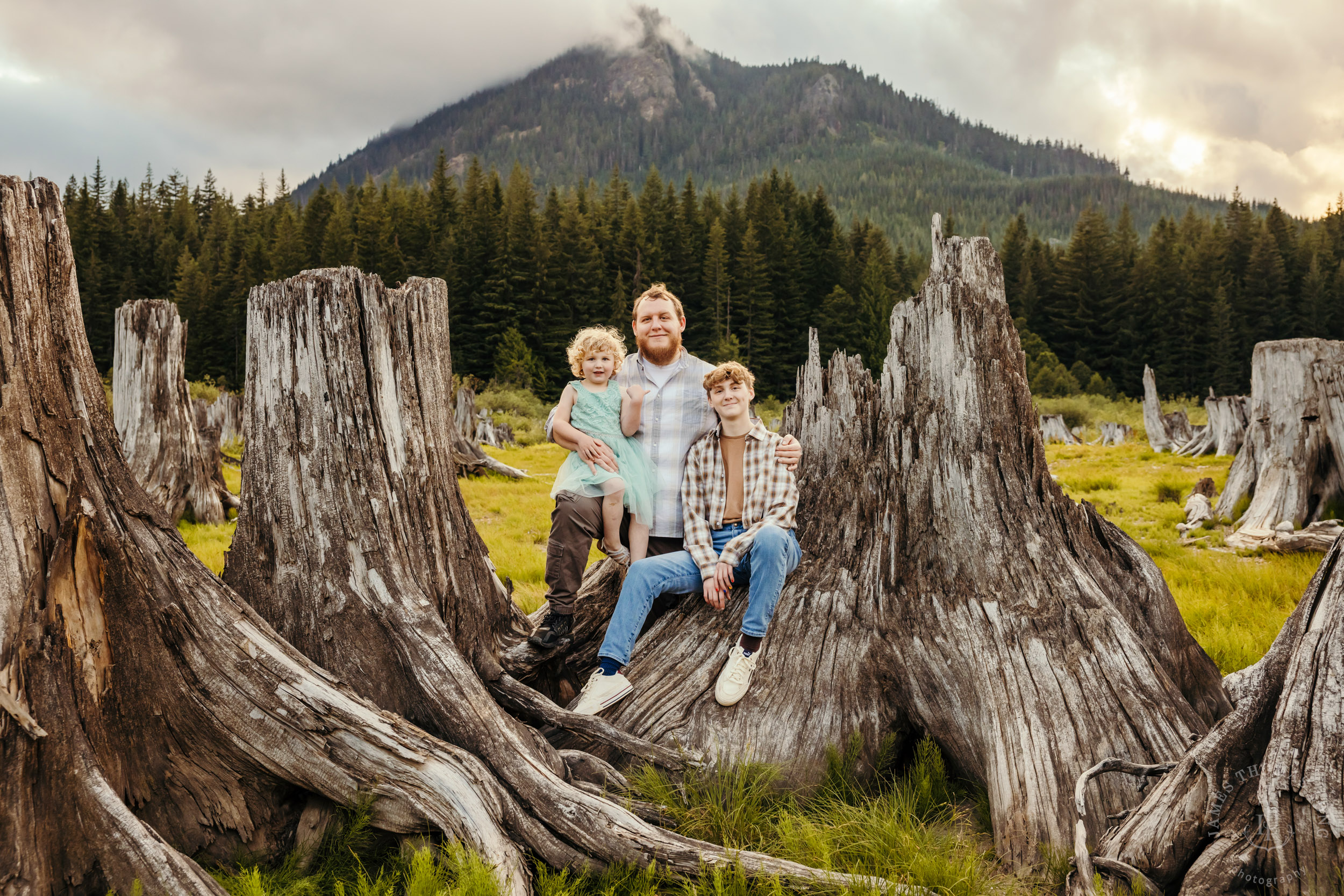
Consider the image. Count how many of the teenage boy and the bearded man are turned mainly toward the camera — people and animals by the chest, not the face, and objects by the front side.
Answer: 2

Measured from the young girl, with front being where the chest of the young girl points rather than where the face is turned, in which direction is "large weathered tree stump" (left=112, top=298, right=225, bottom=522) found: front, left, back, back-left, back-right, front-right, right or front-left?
back-right

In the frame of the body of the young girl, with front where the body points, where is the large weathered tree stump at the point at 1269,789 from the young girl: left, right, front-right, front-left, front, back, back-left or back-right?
front-left

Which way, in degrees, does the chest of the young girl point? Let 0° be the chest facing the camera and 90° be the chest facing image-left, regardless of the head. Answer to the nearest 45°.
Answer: approximately 0°

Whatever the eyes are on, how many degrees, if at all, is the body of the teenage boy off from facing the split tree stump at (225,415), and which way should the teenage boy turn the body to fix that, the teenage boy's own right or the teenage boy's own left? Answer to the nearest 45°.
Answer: approximately 135° to the teenage boy's own right

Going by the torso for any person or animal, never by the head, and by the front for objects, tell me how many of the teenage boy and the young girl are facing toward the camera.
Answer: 2
